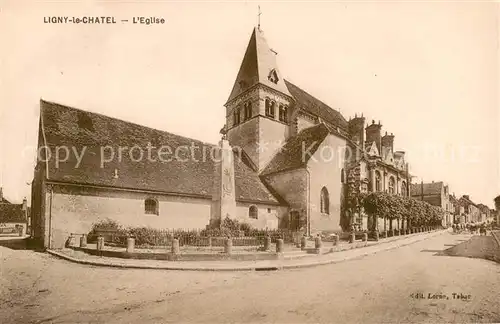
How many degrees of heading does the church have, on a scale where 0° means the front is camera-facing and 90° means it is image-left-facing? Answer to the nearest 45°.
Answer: approximately 45°

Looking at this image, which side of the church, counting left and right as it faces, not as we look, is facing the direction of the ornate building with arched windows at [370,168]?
left
